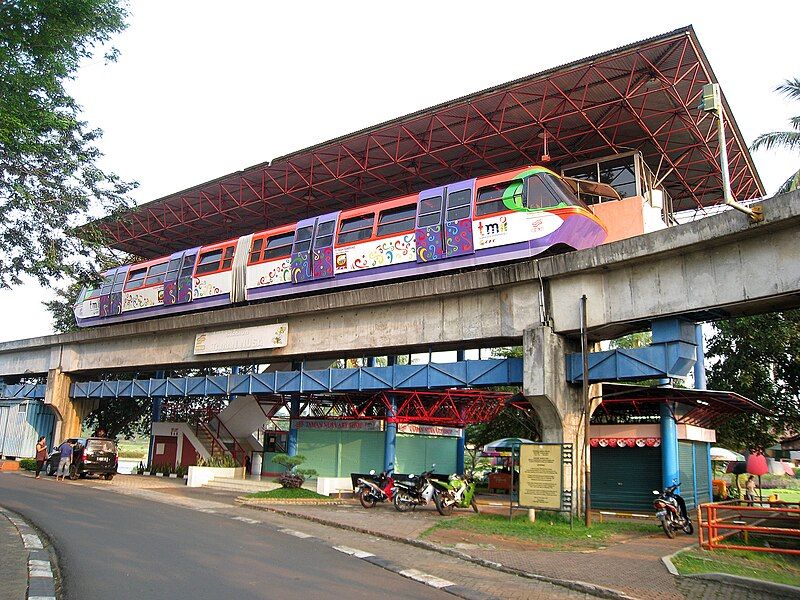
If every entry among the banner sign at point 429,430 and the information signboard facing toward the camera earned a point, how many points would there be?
2

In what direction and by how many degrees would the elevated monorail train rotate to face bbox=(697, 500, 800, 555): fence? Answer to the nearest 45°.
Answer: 0° — it already faces it

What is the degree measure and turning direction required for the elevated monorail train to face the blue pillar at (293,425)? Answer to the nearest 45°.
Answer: approximately 135° to its left

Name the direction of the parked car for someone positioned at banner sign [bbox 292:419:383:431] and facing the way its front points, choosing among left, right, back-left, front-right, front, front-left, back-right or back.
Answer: right

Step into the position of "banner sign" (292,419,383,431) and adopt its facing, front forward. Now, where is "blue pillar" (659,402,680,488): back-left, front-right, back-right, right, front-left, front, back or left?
front-left

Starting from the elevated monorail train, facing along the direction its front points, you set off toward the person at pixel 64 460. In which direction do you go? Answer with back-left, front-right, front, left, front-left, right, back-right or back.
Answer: back

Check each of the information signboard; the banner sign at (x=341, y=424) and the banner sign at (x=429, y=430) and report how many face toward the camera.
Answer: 3

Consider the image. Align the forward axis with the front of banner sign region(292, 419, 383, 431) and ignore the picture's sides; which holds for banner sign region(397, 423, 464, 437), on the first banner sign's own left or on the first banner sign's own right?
on the first banner sign's own left

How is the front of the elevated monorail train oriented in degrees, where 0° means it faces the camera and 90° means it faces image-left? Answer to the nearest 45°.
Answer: approximately 315°

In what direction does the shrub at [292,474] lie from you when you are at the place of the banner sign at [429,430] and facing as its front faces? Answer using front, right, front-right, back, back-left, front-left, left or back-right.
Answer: front-right

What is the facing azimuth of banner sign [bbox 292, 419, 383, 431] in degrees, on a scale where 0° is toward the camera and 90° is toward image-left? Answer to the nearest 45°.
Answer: approximately 0°

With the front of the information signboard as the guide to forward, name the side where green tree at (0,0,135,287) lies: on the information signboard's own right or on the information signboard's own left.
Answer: on the information signboard's own right

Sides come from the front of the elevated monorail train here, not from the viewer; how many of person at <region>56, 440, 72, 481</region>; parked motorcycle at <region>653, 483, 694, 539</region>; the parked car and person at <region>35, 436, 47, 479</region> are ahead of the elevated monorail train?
1

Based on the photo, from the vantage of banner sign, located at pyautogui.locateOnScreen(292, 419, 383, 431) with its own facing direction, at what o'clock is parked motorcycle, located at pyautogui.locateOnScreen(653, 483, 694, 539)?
The parked motorcycle is roughly at 11 o'clock from the banner sign.

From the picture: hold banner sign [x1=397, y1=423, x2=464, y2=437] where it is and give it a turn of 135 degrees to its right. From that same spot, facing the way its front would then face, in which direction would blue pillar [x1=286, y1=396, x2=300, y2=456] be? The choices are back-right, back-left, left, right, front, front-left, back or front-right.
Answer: front-left

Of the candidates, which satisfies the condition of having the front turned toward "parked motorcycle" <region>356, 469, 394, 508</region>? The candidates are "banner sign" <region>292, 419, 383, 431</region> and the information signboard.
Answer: the banner sign

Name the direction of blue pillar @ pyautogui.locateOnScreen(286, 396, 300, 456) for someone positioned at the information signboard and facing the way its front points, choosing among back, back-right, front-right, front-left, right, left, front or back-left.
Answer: back-right

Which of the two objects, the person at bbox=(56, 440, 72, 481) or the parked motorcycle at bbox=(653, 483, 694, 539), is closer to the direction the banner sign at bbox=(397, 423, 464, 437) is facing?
the parked motorcycle

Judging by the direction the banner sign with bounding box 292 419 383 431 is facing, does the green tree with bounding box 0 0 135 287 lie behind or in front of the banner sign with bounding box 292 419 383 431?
in front

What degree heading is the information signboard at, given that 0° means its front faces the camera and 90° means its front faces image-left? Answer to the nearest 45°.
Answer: approximately 0°
